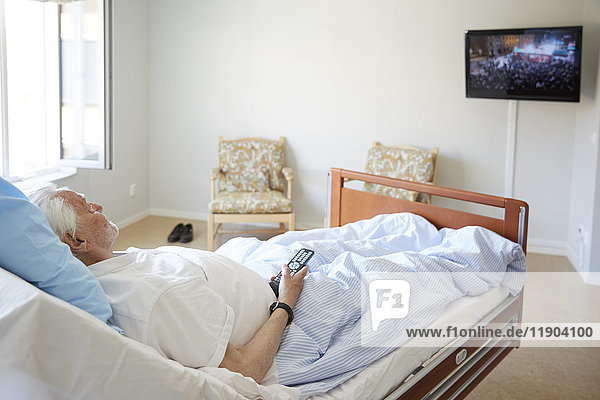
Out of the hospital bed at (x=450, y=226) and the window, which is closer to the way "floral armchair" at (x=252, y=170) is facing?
the hospital bed

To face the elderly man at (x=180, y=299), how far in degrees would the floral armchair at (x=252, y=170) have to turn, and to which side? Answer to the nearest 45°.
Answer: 0° — it already faces them

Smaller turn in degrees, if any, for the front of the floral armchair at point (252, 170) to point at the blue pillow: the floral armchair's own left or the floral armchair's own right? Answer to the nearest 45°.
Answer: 0° — it already faces it

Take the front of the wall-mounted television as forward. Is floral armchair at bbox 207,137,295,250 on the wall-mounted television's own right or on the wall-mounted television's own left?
on the wall-mounted television's own right

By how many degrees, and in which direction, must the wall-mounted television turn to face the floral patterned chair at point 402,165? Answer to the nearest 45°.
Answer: approximately 45° to its right

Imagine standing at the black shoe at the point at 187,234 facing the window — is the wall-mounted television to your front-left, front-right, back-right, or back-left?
back-left

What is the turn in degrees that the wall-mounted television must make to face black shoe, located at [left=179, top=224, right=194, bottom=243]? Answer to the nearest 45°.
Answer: approximately 45° to its right

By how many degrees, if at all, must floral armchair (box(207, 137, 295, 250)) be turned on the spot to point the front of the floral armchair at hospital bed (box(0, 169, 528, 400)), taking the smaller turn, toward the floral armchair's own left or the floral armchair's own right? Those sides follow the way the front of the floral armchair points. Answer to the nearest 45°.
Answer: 0° — it already faces it

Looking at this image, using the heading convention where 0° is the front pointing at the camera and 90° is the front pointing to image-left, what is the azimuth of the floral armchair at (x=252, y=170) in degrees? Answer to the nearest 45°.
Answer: approximately 0°
